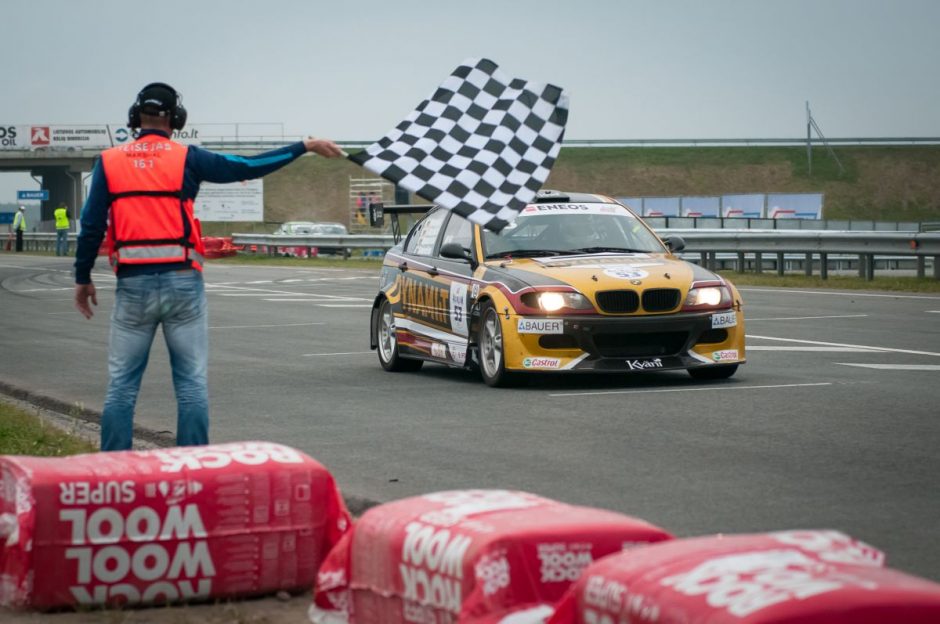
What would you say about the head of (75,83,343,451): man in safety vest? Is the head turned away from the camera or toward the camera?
away from the camera

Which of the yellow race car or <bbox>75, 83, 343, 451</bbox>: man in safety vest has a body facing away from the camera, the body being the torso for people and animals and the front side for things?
the man in safety vest

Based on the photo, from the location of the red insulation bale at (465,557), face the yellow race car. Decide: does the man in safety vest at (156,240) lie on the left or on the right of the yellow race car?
left

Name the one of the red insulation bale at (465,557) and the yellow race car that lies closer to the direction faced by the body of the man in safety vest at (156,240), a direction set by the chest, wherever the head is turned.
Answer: the yellow race car

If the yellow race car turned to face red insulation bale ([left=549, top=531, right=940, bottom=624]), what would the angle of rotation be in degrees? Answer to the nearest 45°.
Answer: approximately 45° to its right

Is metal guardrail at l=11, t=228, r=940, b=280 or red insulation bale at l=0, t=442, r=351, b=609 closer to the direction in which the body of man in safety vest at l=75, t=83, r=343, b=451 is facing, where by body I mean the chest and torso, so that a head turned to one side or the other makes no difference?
the metal guardrail

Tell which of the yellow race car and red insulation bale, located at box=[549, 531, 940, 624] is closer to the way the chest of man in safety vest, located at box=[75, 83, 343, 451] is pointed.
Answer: the yellow race car

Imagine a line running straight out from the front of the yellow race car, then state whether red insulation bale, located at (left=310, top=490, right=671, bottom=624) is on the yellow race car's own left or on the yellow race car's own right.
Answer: on the yellow race car's own right

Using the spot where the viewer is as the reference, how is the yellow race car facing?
facing the viewer and to the right of the viewer

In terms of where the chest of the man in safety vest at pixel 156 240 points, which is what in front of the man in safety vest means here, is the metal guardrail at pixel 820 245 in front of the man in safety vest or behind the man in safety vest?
in front

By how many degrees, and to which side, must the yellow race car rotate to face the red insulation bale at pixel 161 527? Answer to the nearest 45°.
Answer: approximately 45° to its right

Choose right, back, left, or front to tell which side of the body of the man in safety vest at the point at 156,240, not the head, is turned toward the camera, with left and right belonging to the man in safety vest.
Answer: back

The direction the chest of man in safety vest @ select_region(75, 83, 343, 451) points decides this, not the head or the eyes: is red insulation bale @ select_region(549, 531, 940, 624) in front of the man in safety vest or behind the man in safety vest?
behind

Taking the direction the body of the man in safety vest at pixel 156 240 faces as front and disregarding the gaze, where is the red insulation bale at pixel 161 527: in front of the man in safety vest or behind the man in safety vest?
behind

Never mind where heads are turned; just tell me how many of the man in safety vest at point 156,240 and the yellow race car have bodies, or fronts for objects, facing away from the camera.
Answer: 1
